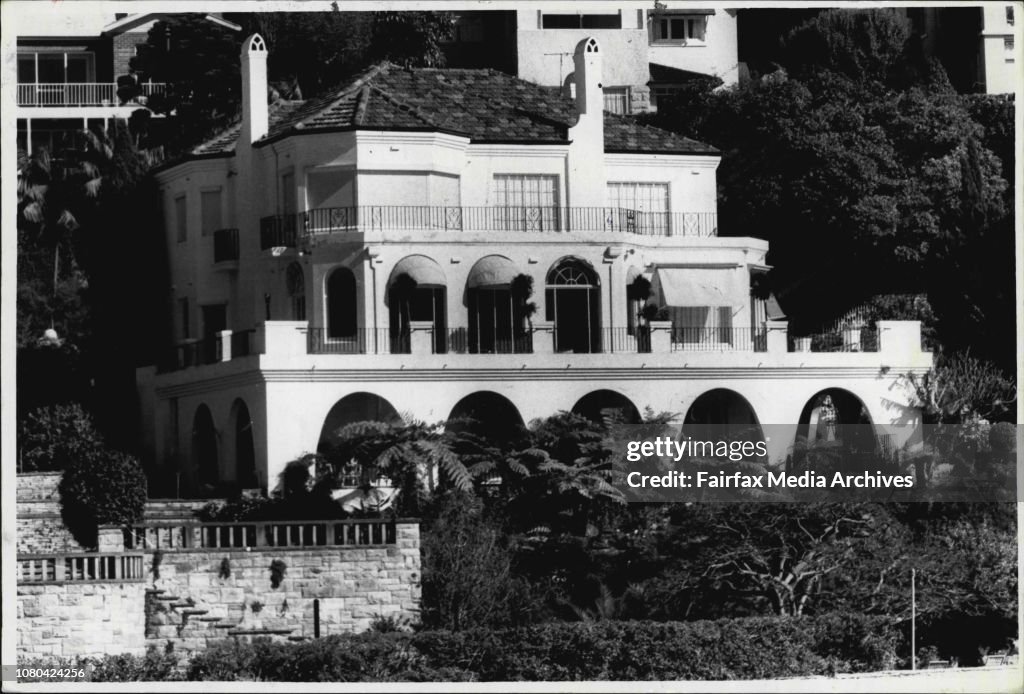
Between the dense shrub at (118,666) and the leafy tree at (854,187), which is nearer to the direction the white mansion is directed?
the dense shrub

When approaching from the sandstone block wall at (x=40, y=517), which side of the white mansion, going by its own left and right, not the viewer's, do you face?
right

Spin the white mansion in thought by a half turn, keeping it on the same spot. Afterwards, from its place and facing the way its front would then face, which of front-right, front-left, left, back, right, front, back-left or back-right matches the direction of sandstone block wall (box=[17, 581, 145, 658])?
back-left

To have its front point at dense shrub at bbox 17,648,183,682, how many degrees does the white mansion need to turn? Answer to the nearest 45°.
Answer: approximately 45° to its right

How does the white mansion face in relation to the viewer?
toward the camera

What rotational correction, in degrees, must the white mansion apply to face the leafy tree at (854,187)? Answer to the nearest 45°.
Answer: approximately 90° to its left

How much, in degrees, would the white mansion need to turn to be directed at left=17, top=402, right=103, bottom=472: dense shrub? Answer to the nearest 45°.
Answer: approximately 90° to its right

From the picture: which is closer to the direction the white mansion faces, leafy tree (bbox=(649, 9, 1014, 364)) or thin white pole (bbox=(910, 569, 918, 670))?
the thin white pole

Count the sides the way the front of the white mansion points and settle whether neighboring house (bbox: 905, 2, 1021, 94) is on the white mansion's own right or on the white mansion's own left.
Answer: on the white mansion's own left
